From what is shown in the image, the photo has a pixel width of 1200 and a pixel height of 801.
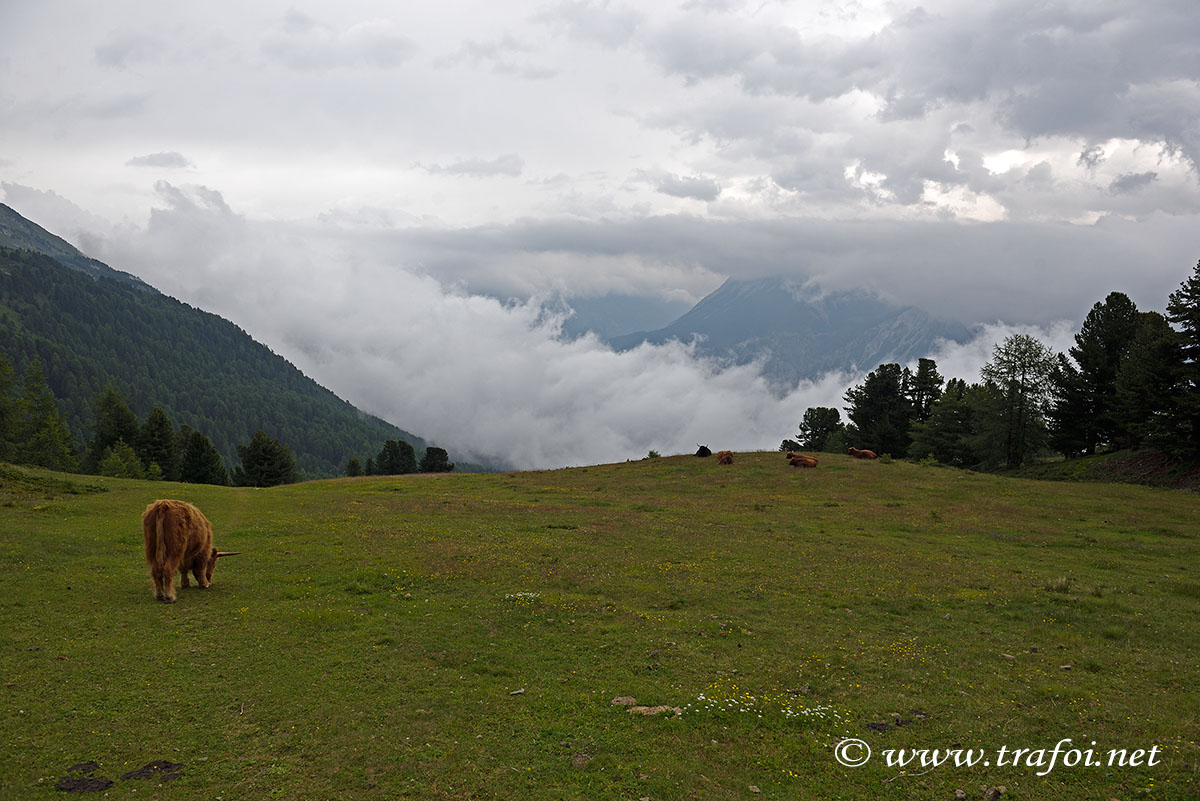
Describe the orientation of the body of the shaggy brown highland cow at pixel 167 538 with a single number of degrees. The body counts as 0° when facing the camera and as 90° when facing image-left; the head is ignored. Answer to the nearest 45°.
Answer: approximately 225°
